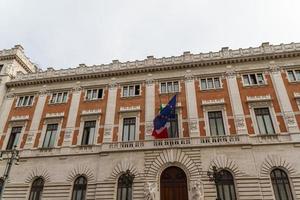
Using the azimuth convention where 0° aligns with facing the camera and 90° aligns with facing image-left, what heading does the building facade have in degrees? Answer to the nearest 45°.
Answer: approximately 0°
